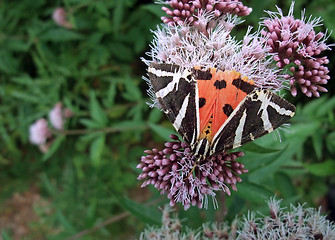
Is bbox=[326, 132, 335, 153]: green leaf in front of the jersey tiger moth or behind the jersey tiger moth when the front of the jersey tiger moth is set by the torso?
behind

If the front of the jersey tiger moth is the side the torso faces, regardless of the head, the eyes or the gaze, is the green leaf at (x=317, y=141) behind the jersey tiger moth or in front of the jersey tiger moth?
behind
